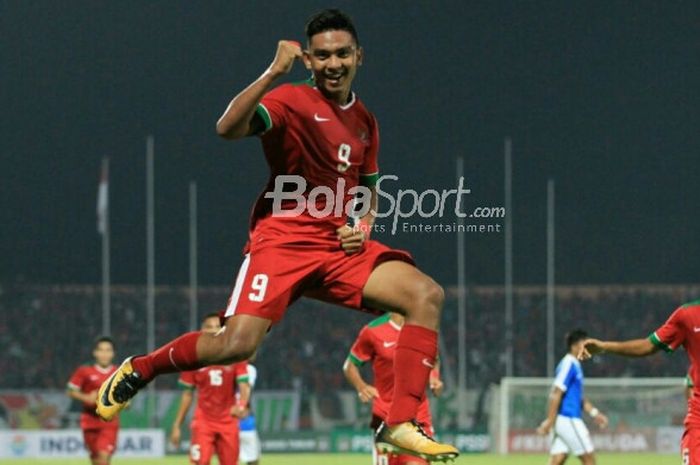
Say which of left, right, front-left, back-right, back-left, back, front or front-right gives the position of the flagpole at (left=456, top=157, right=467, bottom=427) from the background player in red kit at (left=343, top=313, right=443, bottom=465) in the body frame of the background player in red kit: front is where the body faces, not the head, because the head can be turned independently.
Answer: back-left

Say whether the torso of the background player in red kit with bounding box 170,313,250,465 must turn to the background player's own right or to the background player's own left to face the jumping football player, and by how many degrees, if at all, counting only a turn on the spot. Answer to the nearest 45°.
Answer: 0° — they already face them

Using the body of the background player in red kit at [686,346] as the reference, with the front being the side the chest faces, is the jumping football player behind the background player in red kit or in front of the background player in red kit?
in front

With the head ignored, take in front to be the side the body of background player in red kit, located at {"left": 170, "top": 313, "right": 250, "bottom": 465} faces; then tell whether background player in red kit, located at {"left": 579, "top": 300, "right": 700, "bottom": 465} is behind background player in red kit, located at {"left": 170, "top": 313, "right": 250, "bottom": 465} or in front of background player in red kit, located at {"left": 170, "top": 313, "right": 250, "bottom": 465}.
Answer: in front

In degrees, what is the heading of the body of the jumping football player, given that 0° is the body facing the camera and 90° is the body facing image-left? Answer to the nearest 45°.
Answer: approximately 315°

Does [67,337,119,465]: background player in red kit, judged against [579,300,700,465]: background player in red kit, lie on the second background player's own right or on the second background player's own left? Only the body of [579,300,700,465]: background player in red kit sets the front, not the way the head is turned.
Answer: on the second background player's own right

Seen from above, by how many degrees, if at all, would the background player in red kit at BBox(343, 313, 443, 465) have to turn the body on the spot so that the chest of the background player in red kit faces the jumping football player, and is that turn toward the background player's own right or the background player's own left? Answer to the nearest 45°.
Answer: approximately 45° to the background player's own right

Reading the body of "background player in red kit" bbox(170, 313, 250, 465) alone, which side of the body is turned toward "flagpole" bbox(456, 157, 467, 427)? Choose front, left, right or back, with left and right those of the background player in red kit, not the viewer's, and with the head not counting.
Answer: back

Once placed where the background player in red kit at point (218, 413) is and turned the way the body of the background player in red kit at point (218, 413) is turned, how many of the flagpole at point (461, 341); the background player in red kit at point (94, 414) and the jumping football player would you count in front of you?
1

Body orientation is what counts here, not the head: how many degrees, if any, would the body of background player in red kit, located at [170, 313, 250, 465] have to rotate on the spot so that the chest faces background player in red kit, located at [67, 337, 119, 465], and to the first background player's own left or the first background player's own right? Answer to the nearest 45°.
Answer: approximately 135° to the first background player's own right
